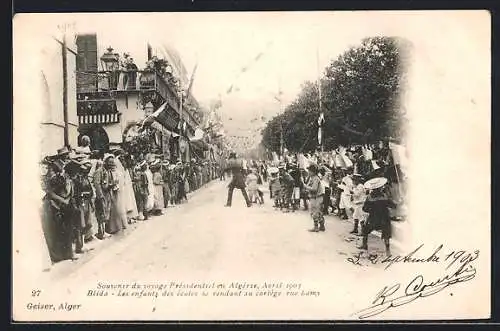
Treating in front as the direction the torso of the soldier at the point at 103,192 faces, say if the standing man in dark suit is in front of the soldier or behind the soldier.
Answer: in front

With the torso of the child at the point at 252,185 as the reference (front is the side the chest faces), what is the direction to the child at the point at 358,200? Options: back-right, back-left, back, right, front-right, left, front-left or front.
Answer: left

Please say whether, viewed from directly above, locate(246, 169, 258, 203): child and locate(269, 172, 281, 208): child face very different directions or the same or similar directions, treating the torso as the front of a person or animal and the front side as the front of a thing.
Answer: same or similar directions

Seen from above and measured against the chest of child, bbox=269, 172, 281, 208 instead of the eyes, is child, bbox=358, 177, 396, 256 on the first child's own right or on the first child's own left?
on the first child's own left

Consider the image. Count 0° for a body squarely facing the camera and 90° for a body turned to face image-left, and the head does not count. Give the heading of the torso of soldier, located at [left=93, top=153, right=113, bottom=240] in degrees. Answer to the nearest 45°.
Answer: approximately 315°
